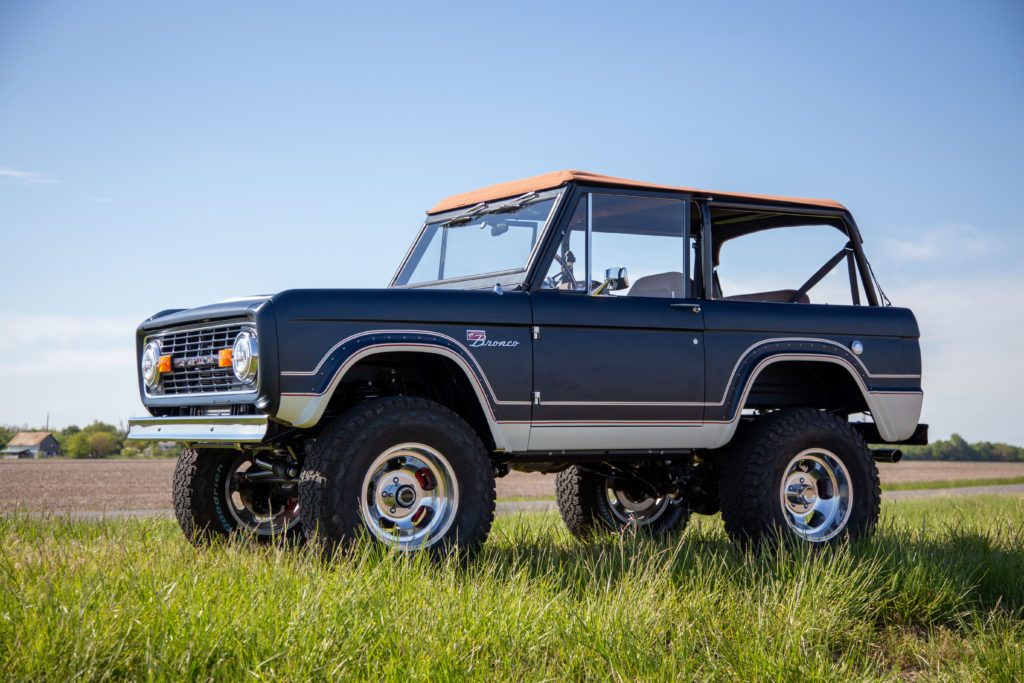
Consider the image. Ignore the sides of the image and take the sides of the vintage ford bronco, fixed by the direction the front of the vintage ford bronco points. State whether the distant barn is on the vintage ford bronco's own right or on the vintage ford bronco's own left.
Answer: on the vintage ford bronco's own right

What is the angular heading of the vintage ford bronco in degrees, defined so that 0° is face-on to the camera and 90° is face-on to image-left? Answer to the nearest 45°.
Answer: approximately 45°
